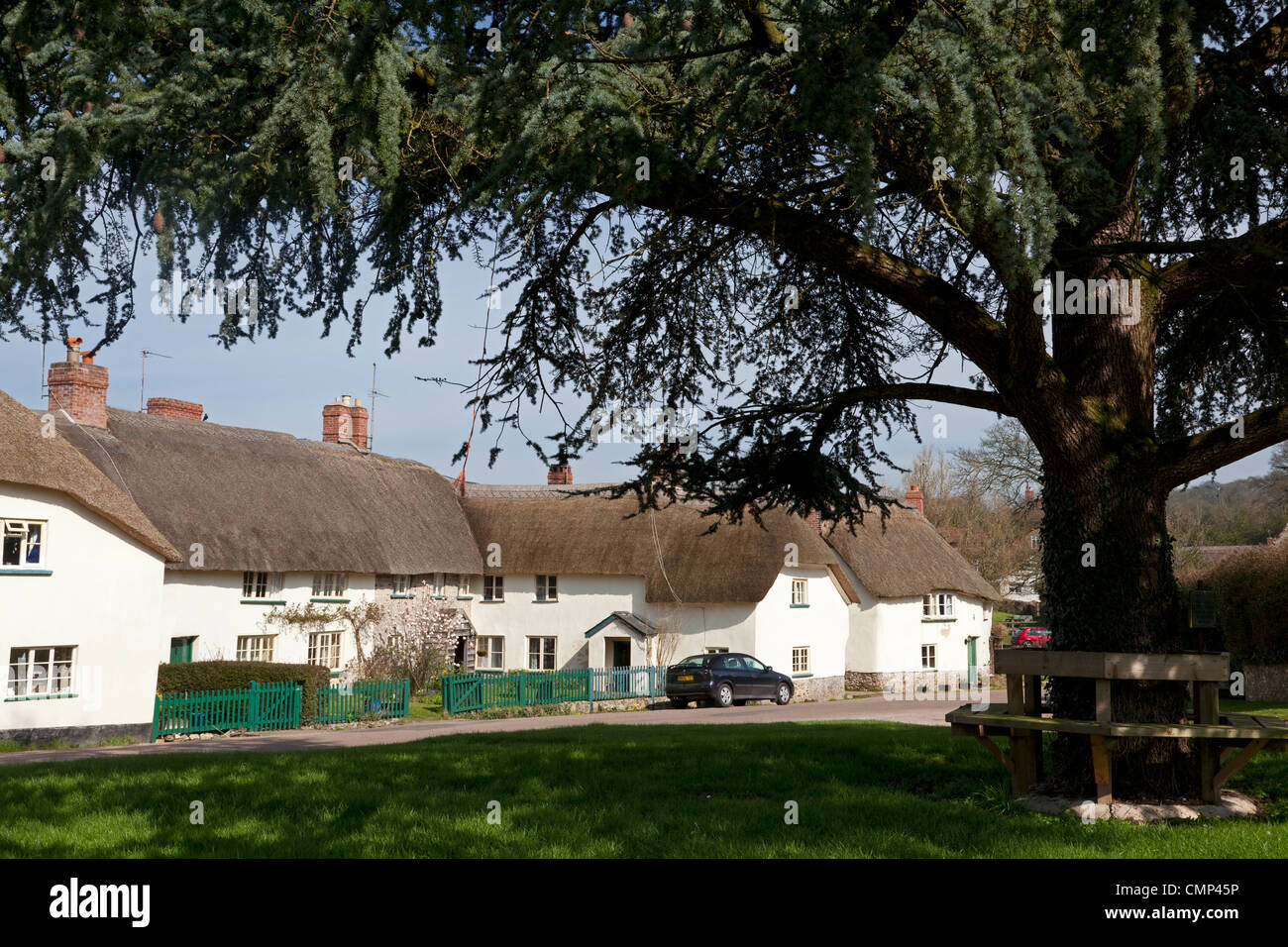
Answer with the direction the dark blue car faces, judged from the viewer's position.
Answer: facing away from the viewer and to the right of the viewer

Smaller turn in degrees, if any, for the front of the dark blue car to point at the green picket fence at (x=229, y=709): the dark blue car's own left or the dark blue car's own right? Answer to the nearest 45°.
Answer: approximately 180°

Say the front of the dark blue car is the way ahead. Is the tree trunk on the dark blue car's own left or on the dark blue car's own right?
on the dark blue car's own right

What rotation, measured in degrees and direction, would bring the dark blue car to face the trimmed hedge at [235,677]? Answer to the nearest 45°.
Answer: approximately 180°

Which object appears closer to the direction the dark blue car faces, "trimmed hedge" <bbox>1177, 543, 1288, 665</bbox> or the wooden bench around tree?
the trimmed hedge

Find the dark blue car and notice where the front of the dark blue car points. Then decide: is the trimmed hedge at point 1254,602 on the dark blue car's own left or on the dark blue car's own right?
on the dark blue car's own right

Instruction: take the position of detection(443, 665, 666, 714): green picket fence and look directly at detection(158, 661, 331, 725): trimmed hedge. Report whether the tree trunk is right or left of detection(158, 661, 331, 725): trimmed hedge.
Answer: left

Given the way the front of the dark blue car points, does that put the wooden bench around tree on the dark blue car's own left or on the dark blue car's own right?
on the dark blue car's own right
